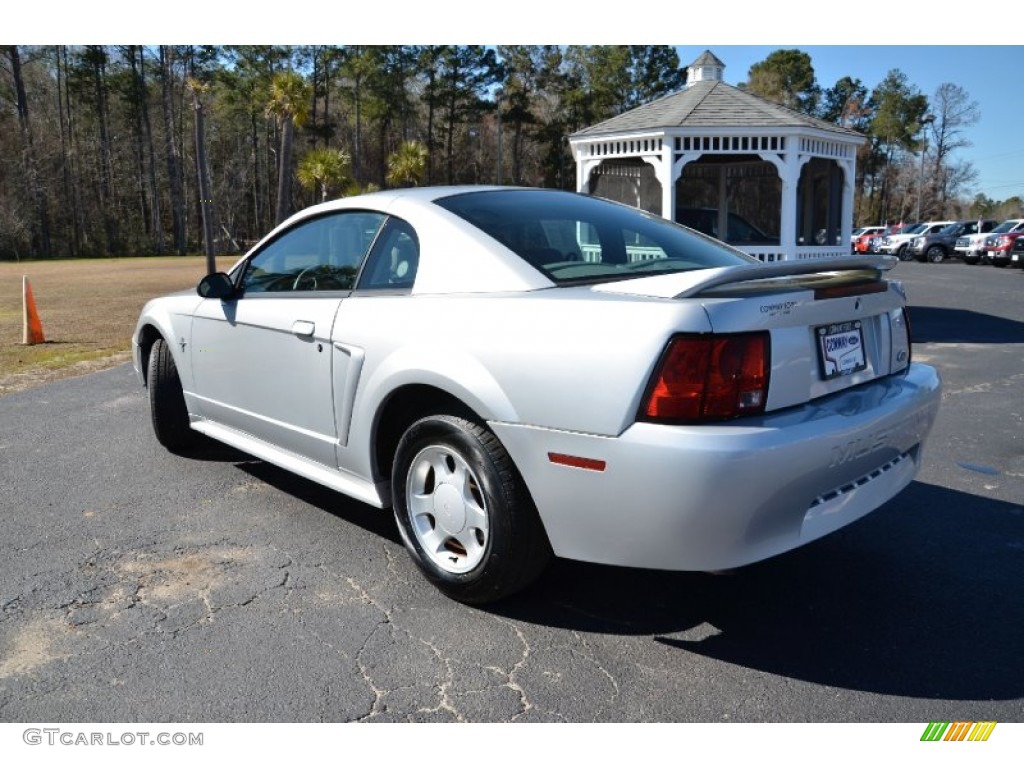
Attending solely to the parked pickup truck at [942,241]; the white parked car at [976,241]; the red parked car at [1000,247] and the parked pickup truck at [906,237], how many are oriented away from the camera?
0

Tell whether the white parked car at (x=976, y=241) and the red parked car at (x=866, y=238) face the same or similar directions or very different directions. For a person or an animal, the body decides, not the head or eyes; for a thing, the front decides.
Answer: same or similar directions

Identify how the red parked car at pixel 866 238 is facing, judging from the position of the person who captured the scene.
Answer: facing the viewer and to the left of the viewer

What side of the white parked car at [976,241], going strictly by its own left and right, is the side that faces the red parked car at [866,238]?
right

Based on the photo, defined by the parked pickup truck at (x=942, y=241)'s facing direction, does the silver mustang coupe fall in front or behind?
in front

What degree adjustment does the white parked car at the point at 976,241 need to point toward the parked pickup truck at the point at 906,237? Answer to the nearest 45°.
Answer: approximately 90° to its right

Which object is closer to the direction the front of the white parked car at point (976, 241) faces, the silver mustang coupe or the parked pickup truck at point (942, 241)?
the silver mustang coupe

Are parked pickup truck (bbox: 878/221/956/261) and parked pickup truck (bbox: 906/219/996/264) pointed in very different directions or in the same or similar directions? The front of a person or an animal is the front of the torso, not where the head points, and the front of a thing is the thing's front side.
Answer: same or similar directions

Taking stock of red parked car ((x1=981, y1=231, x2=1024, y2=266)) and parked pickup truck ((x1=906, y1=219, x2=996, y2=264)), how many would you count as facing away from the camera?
0

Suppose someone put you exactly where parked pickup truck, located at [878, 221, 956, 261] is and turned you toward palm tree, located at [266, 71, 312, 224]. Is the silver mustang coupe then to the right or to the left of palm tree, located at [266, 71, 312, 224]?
left

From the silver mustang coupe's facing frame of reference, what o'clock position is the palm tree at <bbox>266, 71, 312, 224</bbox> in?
The palm tree is roughly at 1 o'clock from the silver mustang coupe.

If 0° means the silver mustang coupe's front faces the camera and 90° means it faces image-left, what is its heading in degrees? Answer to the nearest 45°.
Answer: approximately 135°

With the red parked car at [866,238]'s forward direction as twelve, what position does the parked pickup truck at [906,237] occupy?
The parked pickup truck is roughly at 10 o'clock from the red parked car.

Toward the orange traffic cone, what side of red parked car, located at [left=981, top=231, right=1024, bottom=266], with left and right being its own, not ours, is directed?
front
